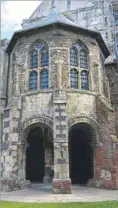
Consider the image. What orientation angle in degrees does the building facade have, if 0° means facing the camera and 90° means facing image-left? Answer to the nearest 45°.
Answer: approximately 0°
